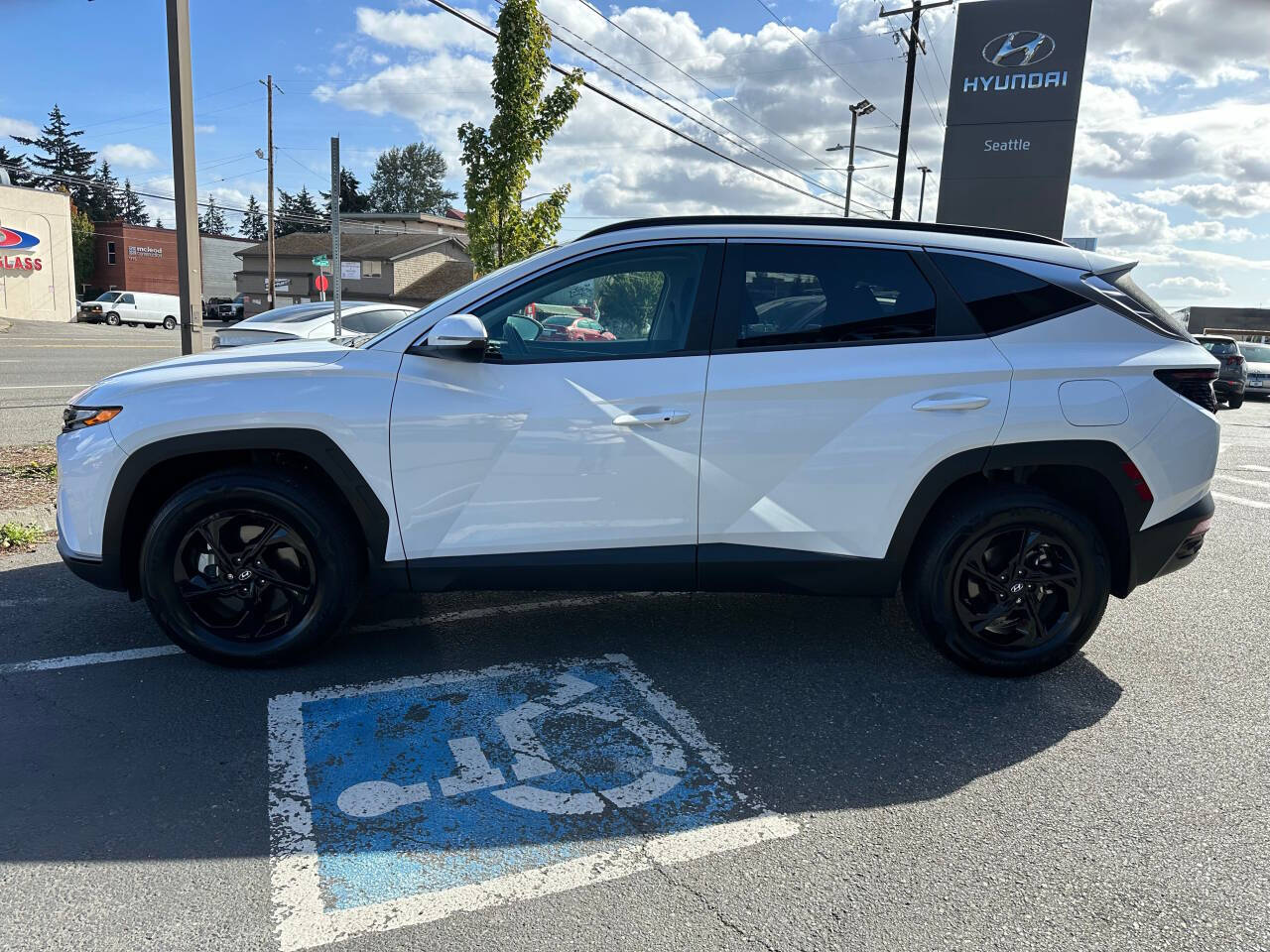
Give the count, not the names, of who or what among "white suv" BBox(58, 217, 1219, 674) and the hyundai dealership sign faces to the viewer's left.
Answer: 1

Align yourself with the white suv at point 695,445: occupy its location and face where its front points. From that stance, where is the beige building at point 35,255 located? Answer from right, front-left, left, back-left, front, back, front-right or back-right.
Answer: front-right

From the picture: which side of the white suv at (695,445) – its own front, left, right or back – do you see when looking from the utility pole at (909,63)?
right

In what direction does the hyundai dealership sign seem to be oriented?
toward the camera

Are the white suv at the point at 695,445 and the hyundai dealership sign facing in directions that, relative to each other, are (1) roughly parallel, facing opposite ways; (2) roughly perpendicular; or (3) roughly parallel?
roughly perpendicular

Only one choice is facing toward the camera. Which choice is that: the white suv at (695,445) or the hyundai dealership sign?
the hyundai dealership sign

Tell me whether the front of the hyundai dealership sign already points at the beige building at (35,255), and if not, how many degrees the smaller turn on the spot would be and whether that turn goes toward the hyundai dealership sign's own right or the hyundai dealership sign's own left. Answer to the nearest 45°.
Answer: approximately 90° to the hyundai dealership sign's own right

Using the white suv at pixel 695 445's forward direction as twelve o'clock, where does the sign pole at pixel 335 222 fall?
The sign pole is roughly at 2 o'clock from the white suv.

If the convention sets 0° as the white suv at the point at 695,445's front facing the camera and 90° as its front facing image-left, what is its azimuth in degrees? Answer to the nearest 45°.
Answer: approximately 90°

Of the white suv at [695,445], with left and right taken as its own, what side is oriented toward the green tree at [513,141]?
right

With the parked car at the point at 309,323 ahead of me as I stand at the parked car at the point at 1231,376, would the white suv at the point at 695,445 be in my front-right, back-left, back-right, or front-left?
front-left

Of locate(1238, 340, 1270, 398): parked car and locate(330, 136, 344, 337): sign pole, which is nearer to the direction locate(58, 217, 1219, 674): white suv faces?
the sign pole
